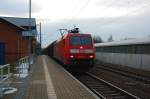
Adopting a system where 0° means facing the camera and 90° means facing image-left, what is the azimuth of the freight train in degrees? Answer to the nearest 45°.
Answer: approximately 315°

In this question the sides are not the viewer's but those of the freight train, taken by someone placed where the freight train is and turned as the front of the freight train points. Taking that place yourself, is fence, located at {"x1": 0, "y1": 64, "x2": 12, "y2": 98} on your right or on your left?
on your right
